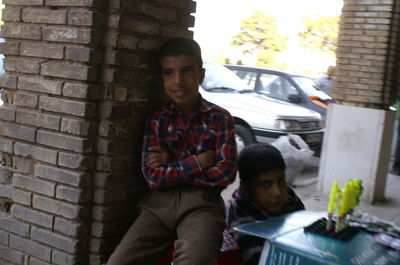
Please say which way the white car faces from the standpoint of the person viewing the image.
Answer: facing the viewer and to the right of the viewer

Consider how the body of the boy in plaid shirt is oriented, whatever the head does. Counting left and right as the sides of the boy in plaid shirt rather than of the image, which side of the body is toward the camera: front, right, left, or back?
front

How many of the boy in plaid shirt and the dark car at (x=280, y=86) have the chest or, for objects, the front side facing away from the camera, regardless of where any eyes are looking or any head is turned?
0

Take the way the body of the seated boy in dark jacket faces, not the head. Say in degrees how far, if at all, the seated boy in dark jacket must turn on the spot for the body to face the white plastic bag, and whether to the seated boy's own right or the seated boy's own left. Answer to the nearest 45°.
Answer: approximately 135° to the seated boy's own left

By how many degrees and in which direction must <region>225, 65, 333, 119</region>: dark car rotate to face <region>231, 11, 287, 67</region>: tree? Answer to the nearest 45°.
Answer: approximately 135° to its left

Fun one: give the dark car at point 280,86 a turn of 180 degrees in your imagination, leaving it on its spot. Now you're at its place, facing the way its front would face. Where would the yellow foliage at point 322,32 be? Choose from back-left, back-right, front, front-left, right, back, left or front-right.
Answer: front-right

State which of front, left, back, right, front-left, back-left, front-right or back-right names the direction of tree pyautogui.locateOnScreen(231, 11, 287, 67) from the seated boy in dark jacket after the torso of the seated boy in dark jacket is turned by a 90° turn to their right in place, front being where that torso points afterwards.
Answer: back-right

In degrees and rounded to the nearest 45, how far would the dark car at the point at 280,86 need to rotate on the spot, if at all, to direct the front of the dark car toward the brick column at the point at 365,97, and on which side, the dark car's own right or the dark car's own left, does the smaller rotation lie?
approximately 45° to the dark car's own right

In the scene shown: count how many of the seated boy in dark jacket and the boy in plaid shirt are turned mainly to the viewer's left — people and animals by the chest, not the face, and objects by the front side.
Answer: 0

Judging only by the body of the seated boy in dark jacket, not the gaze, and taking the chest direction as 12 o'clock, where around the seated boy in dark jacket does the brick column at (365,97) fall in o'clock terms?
The brick column is roughly at 8 o'clock from the seated boy in dark jacket.

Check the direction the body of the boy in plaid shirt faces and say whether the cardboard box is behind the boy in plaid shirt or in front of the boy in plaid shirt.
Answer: in front

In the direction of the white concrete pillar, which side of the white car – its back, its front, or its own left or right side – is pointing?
front

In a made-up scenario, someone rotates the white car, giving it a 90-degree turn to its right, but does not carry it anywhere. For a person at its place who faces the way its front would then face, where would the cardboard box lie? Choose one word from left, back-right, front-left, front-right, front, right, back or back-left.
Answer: front-left
